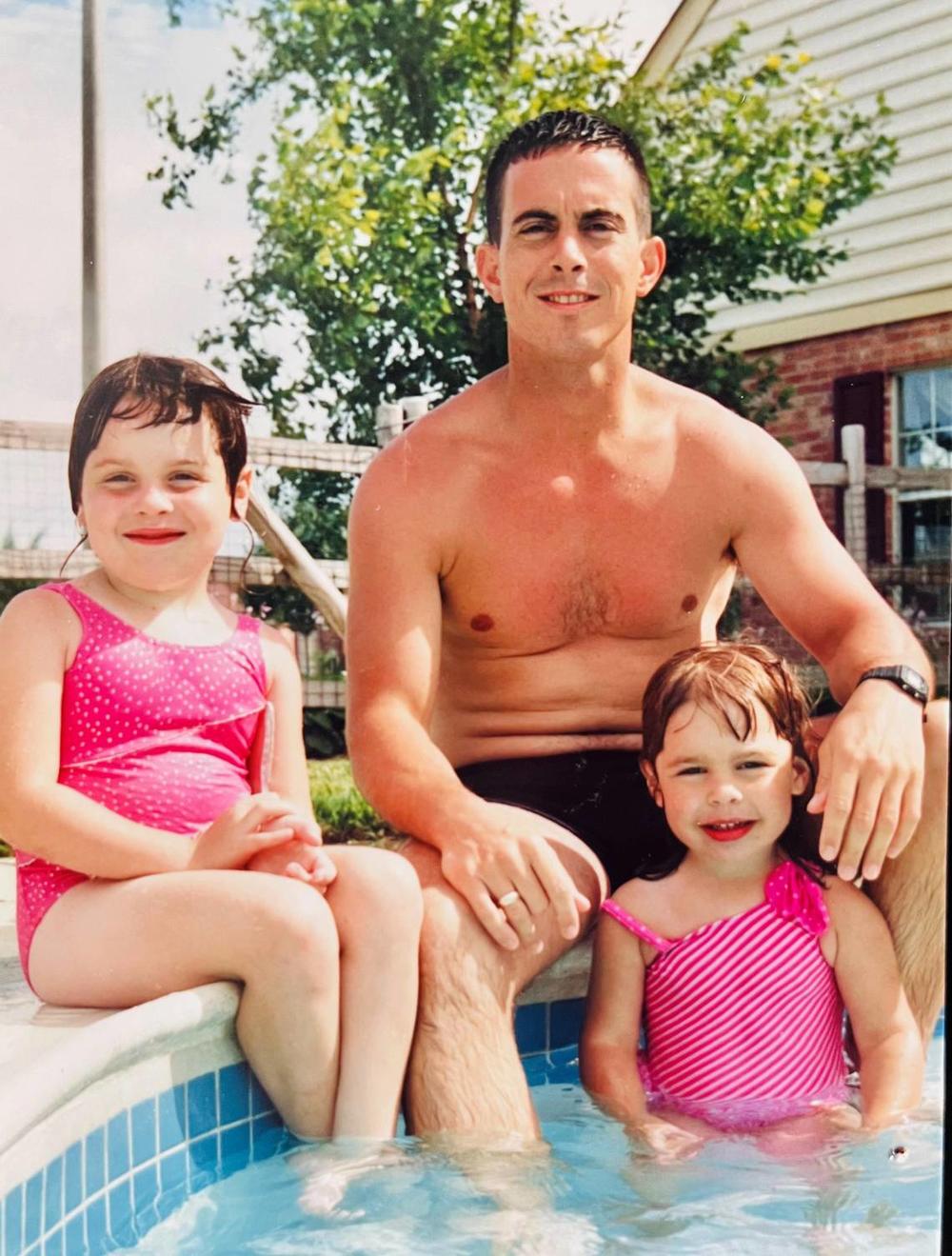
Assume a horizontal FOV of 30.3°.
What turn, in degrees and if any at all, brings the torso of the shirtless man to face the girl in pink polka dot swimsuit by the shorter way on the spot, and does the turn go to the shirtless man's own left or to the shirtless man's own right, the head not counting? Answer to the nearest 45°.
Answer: approximately 45° to the shirtless man's own right

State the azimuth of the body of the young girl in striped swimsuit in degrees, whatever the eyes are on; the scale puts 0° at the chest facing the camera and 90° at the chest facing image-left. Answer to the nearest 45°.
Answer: approximately 0°

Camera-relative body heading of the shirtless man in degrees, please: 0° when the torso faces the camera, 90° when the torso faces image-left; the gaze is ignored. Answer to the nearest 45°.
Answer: approximately 0°

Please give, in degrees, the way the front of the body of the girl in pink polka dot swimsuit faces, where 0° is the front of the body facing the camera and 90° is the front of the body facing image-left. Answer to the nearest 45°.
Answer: approximately 315°
